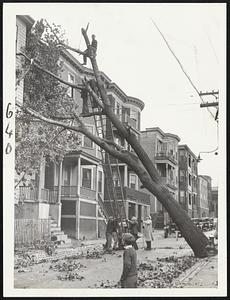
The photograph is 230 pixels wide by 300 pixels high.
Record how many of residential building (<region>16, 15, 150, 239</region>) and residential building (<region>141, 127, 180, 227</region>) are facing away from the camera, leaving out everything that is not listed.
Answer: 0

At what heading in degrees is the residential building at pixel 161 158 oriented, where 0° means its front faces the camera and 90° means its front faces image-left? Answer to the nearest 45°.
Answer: approximately 315°

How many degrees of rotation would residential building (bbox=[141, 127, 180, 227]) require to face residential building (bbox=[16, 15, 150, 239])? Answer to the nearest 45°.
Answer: approximately 135° to its right

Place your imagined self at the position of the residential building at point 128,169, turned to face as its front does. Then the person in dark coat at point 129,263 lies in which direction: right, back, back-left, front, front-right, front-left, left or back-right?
front-right

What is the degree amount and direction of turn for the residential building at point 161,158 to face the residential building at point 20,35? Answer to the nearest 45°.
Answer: approximately 90° to its right

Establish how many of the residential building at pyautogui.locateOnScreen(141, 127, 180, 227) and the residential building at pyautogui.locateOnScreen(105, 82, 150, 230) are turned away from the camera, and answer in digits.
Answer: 0

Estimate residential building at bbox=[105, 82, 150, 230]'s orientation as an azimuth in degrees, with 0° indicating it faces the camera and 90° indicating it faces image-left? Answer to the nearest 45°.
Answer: approximately 315°
